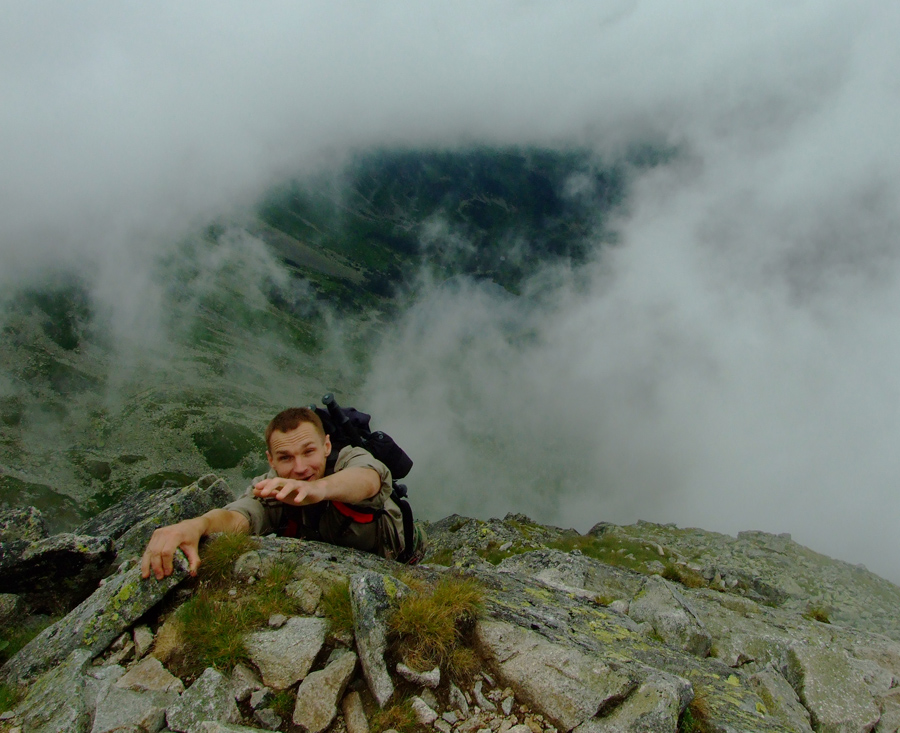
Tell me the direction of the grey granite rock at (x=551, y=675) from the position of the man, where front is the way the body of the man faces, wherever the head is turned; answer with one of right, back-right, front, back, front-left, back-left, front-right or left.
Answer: left

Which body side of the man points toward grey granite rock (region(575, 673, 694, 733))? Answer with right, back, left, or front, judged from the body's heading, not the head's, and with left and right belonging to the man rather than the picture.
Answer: left

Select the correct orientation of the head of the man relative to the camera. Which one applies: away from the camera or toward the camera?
toward the camera

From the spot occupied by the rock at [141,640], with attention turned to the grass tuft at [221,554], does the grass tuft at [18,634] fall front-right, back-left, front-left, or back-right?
back-left

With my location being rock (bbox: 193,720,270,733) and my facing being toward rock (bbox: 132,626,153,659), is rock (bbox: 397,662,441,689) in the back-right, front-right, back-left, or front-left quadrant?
back-right

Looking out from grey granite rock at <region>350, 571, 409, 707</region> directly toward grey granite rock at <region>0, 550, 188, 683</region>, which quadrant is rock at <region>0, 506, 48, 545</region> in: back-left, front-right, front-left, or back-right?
front-right

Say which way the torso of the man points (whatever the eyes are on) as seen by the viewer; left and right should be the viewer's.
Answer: facing the viewer and to the left of the viewer

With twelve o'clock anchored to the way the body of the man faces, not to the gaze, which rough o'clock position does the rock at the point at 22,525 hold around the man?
The rock is roughly at 3 o'clock from the man.

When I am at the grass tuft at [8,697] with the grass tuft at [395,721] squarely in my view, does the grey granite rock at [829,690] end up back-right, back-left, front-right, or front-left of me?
front-left
